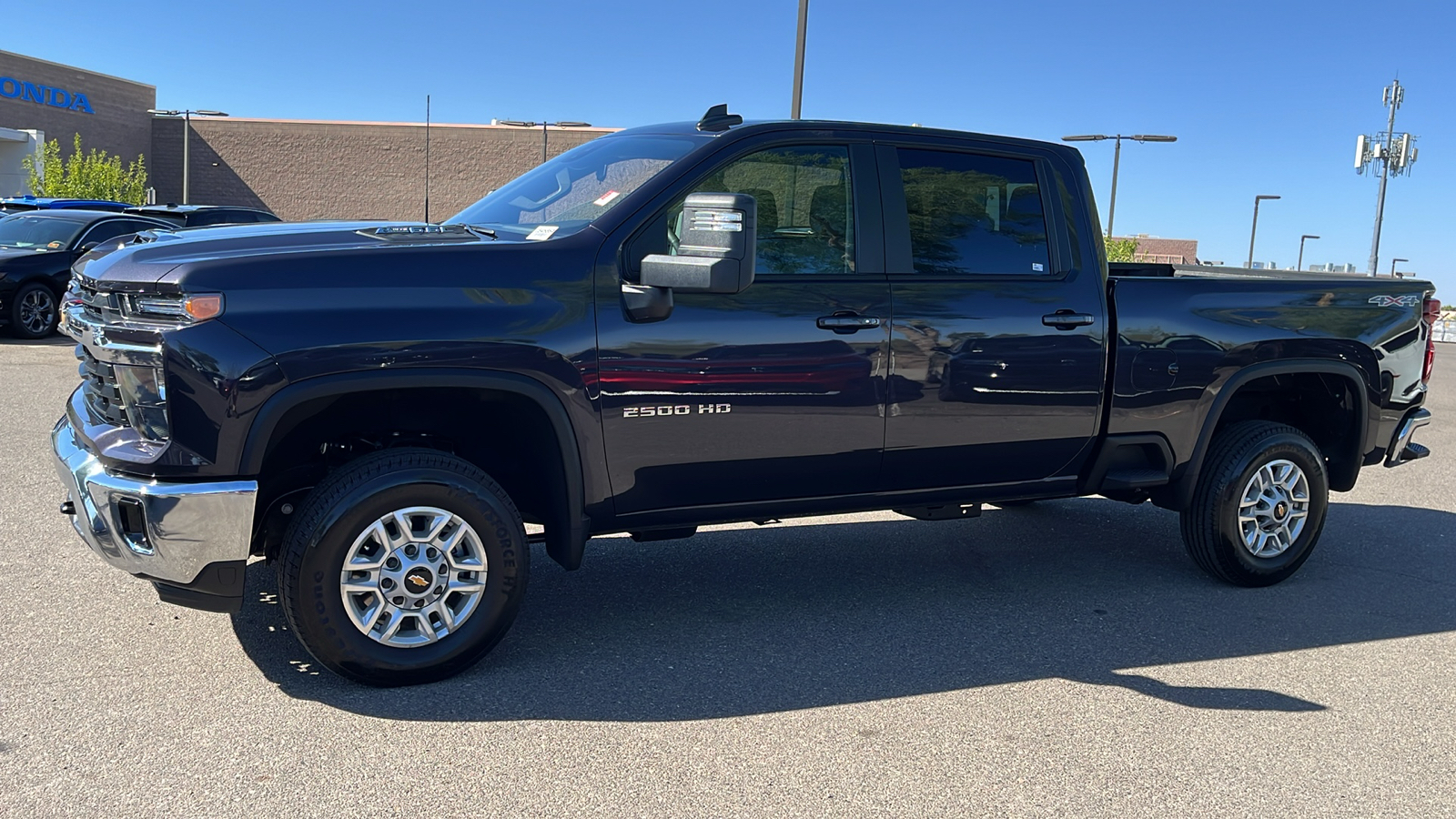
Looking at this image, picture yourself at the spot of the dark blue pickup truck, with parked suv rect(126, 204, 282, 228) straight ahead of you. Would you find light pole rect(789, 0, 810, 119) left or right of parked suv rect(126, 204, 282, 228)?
right

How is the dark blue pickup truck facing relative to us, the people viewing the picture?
facing the viewer and to the left of the viewer

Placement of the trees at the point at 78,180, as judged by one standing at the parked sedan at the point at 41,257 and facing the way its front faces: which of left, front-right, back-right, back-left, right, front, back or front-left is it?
back-right

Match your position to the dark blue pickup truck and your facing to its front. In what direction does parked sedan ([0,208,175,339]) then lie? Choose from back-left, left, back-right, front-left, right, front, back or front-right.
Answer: right

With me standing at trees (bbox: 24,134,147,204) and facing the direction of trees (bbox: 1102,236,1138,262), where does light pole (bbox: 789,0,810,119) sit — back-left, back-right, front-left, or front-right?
front-right

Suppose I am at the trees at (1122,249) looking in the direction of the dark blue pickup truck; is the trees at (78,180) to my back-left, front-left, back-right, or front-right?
front-right

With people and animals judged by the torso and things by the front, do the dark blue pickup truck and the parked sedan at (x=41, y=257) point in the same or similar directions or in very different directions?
same or similar directions

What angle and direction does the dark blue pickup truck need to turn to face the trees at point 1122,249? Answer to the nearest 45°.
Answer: approximately 135° to its right

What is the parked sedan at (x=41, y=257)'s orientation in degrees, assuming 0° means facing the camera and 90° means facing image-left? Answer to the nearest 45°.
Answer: approximately 45°

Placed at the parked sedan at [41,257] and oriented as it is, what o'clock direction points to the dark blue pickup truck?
The dark blue pickup truck is roughly at 10 o'clock from the parked sedan.

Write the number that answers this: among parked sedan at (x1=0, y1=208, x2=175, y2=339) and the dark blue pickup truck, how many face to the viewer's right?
0

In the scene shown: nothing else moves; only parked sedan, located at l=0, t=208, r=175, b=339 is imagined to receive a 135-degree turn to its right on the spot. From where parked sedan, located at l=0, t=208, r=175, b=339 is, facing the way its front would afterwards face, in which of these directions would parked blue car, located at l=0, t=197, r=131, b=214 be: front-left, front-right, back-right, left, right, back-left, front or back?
front

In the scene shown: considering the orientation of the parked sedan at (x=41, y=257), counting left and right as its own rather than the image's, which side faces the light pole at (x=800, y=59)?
left
